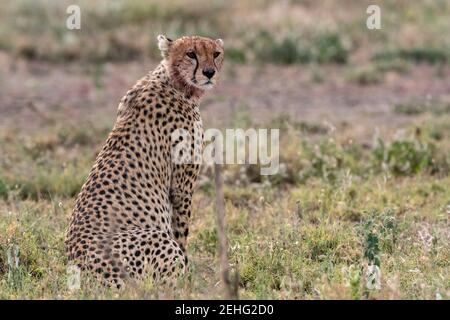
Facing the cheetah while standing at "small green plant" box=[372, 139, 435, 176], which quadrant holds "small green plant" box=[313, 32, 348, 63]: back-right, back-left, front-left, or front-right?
back-right

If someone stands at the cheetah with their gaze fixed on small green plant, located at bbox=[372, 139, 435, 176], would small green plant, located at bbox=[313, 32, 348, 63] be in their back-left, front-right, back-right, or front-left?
front-left

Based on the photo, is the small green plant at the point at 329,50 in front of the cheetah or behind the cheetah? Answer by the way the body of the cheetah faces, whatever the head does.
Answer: in front

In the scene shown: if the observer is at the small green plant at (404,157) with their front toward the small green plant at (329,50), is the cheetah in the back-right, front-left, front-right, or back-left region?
back-left

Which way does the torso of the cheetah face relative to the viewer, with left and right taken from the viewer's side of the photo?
facing away from the viewer and to the right of the viewer

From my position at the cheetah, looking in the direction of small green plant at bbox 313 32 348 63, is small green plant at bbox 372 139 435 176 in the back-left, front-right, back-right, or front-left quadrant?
front-right

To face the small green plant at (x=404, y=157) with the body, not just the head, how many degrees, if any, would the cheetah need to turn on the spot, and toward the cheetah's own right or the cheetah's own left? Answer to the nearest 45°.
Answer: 0° — it already faces it
